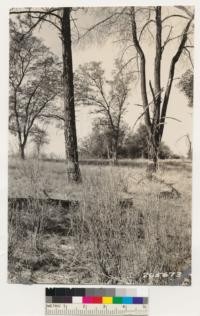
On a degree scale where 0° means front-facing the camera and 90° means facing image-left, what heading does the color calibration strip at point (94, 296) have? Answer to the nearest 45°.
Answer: approximately 0°
